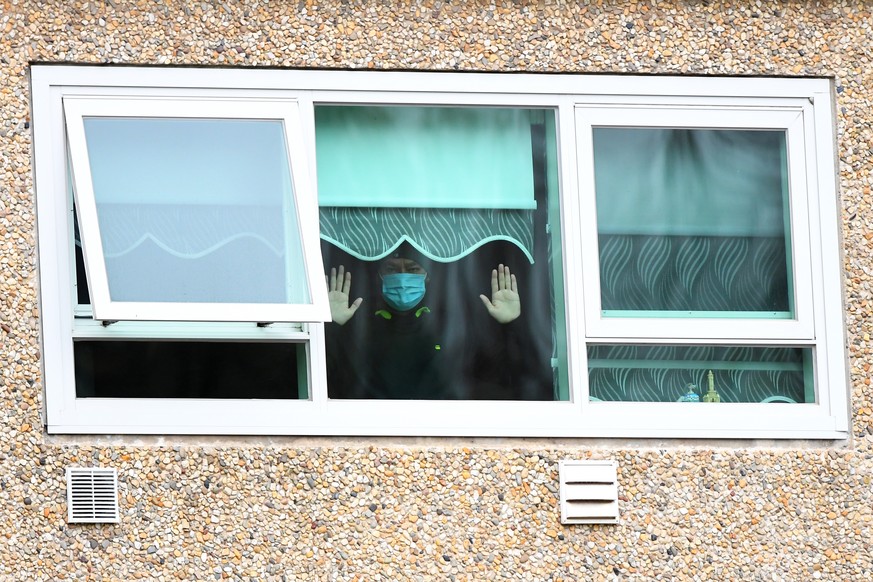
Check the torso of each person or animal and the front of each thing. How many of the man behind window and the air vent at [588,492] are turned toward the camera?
2

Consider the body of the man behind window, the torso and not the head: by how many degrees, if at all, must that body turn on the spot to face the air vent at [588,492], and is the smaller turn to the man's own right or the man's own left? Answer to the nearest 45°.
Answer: approximately 90° to the man's own left

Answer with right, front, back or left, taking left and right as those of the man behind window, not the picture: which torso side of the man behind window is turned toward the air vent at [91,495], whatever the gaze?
right

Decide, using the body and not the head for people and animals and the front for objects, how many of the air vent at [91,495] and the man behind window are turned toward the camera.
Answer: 2

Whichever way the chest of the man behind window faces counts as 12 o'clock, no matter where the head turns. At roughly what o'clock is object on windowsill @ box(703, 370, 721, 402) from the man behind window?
The object on windowsill is roughly at 9 o'clock from the man behind window.

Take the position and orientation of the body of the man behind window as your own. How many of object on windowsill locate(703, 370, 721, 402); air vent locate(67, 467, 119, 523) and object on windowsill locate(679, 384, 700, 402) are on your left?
2

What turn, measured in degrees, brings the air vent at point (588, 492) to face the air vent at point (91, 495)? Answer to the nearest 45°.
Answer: approximately 90° to its right

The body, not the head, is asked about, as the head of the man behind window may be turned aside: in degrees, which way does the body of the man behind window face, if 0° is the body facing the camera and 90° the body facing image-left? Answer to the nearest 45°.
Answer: approximately 0°

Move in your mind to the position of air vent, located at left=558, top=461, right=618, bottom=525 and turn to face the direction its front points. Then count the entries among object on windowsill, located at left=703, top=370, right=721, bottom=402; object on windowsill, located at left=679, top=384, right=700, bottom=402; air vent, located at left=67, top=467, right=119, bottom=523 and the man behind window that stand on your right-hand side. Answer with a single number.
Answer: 2
